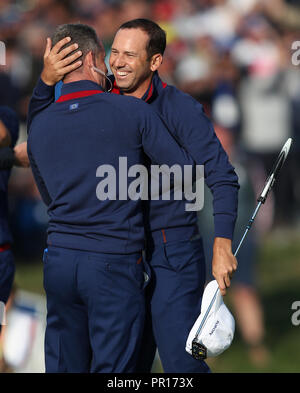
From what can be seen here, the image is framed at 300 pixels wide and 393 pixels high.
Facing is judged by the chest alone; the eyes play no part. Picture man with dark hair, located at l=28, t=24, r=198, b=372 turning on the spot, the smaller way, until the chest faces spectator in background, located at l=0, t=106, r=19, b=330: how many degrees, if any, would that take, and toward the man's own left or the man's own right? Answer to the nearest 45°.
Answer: approximately 90° to the man's own left

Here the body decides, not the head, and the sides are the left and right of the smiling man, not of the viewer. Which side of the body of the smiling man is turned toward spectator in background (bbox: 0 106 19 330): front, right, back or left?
right

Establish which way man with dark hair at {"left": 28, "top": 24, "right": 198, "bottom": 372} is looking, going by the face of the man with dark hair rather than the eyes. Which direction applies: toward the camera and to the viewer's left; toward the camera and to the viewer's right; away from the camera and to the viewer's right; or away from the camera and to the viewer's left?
away from the camera and to the viewer's right

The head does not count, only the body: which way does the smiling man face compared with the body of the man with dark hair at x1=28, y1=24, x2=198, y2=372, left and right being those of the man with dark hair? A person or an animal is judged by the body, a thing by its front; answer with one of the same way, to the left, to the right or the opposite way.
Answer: the opposite way

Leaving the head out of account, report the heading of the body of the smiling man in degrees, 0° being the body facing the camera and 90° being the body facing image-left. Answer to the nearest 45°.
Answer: approximately 45°

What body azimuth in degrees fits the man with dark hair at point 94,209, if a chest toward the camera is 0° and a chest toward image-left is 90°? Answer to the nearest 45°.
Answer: approximately 225°
